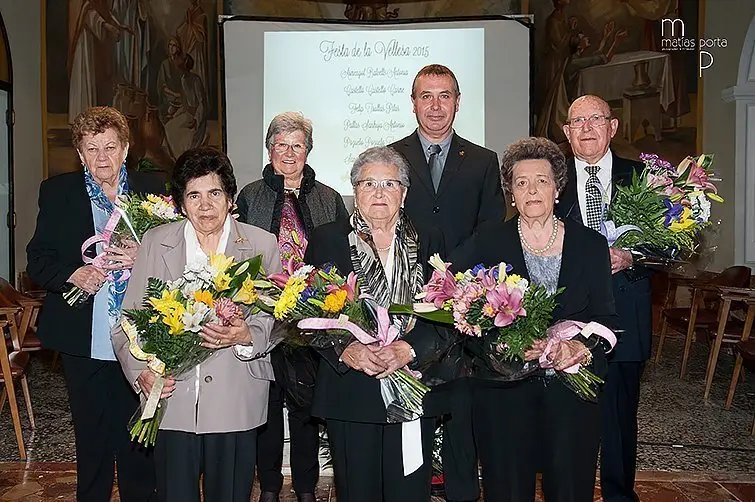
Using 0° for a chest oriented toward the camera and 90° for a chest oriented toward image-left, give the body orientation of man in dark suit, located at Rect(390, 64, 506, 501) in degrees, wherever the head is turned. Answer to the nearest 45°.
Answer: approximately 0°

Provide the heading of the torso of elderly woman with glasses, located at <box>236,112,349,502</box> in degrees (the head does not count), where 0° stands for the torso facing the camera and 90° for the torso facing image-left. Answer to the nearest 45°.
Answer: approximately 0°

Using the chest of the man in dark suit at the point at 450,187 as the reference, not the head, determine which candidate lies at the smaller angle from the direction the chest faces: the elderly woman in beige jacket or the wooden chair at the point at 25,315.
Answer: the elderly woman in beige jacket

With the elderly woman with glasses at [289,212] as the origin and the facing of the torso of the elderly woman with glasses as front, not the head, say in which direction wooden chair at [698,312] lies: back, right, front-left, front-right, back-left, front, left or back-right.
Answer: back-left
